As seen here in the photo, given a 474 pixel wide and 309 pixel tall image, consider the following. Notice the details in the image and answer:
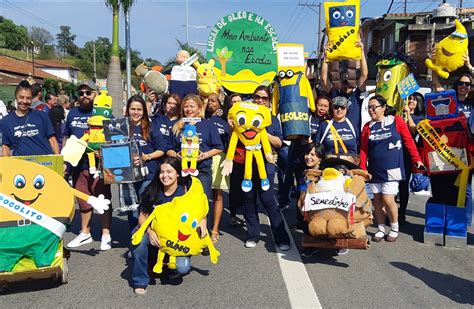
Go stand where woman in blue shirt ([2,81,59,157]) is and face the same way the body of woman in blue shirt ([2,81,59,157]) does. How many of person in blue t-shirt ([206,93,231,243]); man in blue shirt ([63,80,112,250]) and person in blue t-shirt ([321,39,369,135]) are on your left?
3

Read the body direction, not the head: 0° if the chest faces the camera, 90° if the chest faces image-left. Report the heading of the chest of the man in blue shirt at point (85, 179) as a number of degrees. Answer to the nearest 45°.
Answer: approximately 0°

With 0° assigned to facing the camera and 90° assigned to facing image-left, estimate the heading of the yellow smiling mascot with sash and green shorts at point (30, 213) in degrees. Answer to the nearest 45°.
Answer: approximately 0°

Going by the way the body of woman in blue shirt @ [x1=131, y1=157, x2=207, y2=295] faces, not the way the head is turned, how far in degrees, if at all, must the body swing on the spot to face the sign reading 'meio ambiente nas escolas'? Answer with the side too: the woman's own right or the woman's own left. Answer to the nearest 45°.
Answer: approximately 135° to the woman's own left

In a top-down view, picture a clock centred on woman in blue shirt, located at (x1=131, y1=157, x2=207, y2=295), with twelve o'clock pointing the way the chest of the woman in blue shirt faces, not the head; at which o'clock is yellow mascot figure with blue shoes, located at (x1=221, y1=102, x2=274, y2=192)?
The yellow mascot figure with blue shoes is roughly at 8 o'clock from the woman in blue shirt.

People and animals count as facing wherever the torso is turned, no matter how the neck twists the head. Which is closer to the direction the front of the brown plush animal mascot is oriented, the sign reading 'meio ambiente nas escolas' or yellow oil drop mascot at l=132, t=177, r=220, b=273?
the yellow oil drop mascot
